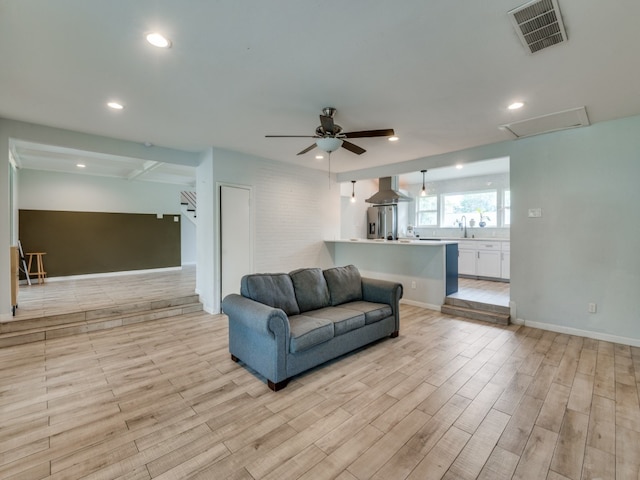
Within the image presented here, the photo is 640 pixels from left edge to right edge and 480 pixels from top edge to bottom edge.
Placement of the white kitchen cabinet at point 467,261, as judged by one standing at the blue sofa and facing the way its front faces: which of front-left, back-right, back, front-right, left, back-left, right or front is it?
left

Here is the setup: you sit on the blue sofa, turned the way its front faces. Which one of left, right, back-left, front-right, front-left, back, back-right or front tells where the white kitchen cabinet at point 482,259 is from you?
left

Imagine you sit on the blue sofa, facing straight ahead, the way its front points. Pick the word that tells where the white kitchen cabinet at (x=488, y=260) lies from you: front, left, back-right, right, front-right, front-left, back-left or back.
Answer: left

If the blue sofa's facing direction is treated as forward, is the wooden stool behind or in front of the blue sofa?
behind

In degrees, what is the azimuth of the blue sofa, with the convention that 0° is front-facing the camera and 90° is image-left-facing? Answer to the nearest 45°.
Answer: approximately 315°

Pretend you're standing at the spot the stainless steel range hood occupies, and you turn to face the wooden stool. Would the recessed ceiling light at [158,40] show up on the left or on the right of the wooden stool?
left
